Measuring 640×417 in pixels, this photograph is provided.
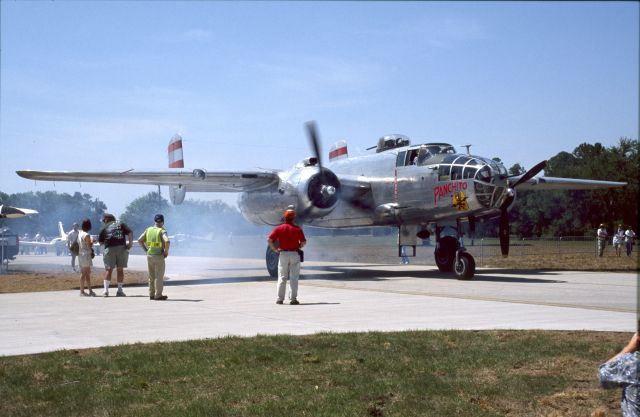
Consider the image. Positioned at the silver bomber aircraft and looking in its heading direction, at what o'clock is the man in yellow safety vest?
The man in yellow safety vest is roughly at 3 o'clock from the silver bomber aircraft.

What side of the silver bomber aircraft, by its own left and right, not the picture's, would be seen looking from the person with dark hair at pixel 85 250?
right

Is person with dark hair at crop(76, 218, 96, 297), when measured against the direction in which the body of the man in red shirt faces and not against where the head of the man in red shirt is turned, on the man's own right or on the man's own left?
on the man's own left

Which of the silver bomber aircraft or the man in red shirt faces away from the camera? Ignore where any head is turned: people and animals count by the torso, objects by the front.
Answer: the man in red shirt

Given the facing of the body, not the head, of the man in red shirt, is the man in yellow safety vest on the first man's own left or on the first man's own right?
on the first man's own left

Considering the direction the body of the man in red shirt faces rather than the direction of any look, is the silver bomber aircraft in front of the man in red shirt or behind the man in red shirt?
in front

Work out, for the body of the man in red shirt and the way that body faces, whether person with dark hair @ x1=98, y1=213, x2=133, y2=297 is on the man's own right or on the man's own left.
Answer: on the man's own left

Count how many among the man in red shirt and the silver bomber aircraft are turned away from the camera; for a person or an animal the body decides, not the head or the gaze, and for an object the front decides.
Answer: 1

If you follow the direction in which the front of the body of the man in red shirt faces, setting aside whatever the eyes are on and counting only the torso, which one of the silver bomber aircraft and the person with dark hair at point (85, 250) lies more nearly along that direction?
the silver bomber aircraft

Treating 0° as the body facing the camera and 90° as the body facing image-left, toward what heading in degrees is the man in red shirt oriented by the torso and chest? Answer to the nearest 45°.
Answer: approximately 180°
